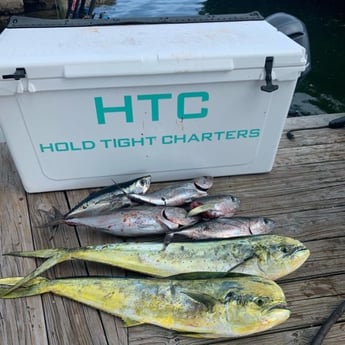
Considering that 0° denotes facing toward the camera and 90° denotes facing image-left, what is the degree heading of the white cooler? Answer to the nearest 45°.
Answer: approximately 0°

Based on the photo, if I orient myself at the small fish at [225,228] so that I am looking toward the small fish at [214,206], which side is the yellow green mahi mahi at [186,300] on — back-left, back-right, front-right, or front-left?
back-left

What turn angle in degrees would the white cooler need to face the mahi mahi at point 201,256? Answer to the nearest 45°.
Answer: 0° — it already faces it
